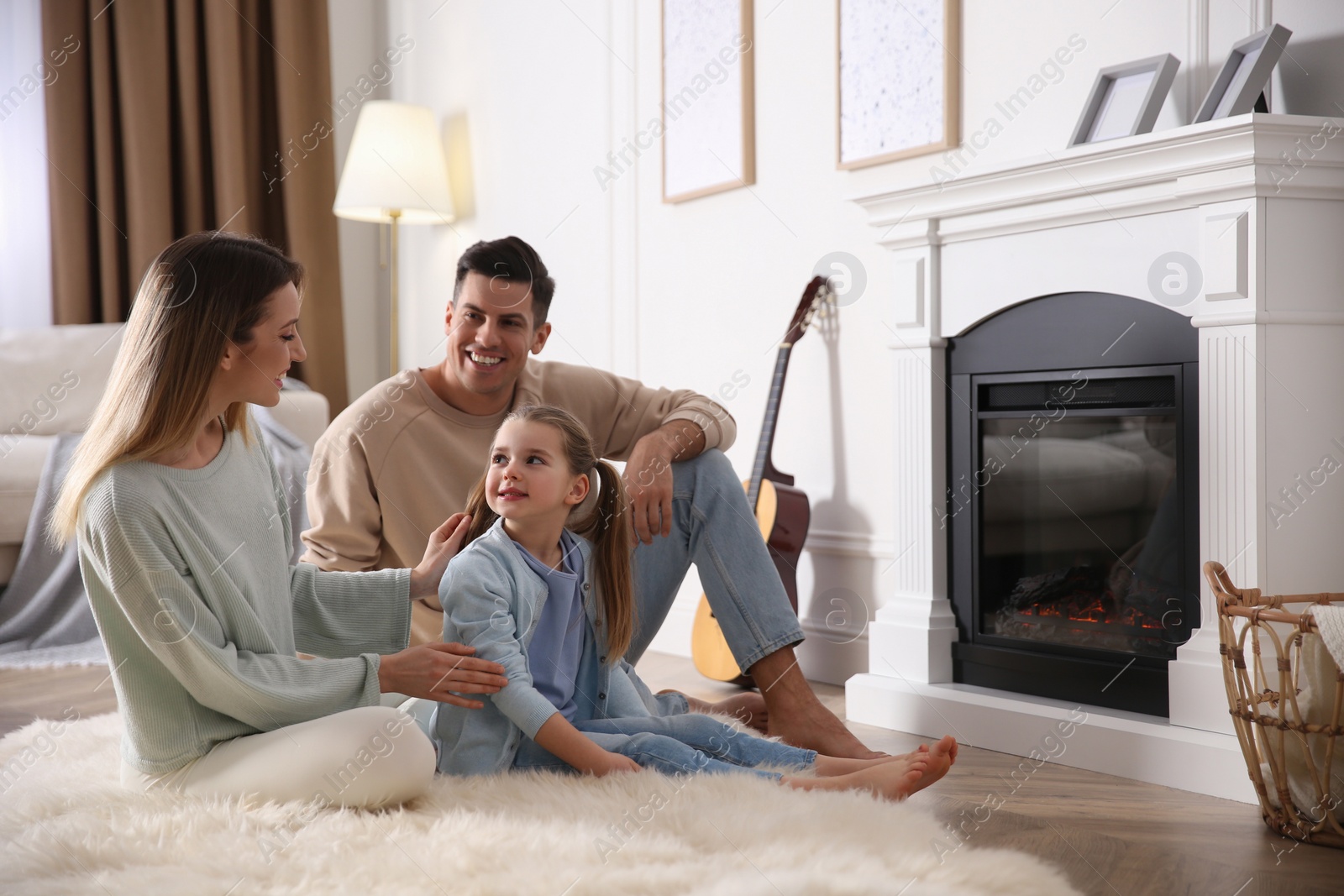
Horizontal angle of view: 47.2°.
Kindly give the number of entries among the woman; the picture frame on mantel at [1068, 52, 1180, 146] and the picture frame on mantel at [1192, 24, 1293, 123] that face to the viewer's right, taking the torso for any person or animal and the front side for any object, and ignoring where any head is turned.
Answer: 1

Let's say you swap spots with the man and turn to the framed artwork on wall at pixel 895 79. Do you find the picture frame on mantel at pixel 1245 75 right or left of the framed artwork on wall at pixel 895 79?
right

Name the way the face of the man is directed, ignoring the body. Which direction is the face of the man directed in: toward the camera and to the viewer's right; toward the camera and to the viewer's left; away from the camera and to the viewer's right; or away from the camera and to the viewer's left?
toward the camera and to the viewer's left

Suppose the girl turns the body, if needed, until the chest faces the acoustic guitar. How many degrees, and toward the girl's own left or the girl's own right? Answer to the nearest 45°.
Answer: approximately 135° to the girl's own left

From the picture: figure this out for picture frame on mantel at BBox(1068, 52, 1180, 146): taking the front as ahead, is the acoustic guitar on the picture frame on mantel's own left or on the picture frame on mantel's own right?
on the picture frame on mantel's own right

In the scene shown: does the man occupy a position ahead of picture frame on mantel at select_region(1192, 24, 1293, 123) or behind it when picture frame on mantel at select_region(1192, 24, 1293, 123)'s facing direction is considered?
ahead

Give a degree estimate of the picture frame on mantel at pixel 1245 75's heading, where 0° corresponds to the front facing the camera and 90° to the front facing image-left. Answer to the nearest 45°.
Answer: approximately 45°

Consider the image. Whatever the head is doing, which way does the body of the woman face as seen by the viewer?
to the viewer's right

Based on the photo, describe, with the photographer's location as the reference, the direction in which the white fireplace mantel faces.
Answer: facing the viewer and to the left of the viewer

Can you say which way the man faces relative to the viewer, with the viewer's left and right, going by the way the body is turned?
facing the viewer and to the right of the viewer

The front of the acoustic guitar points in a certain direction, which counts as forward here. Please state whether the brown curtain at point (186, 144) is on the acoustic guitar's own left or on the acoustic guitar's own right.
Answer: on the acoustic guitar's own right

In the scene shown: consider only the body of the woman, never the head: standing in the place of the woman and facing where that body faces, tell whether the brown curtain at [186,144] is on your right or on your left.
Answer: on your left

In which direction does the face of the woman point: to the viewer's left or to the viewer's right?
to the viewer's right

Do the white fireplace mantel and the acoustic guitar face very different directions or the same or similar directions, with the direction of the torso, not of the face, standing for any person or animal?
same or similar directions

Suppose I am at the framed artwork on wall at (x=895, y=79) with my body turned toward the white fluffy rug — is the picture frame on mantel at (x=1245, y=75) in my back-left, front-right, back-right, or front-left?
front-left

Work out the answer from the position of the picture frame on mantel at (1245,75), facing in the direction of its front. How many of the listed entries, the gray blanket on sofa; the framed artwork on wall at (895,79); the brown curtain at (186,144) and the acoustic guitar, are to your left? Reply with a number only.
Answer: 0

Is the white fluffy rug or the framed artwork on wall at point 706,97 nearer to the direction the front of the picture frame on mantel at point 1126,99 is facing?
the white fluffy rug

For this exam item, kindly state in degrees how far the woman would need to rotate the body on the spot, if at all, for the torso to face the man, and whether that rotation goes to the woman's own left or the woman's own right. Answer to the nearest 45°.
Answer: approximately 45° to the woman's own left
